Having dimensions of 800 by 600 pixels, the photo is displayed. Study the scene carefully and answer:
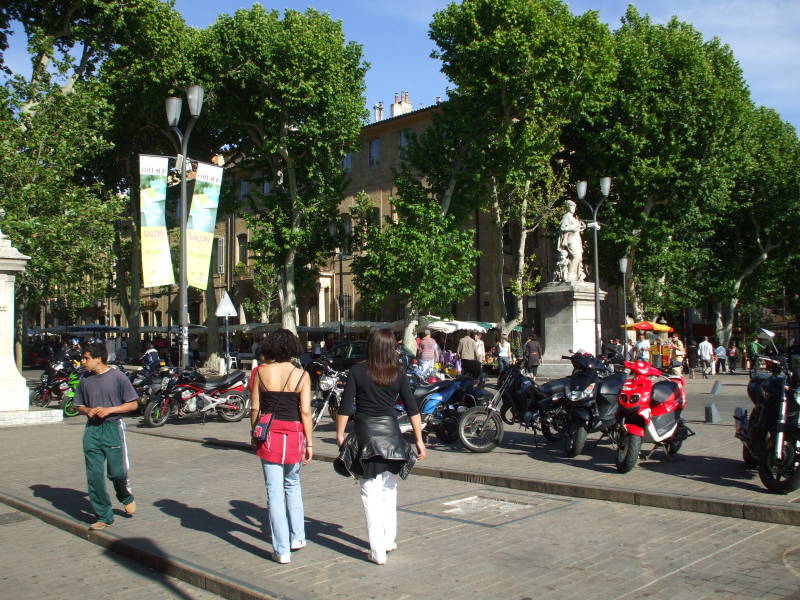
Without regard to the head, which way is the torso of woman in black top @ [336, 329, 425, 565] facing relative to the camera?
away from the camera

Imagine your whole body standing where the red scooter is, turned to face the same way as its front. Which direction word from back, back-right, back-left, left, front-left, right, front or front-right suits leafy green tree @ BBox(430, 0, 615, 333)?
back-right

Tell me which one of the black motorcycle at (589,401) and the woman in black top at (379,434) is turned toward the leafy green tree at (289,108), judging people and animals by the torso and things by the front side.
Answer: the woman in black top

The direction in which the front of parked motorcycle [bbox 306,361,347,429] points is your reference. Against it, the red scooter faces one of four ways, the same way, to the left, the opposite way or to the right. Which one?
the same way

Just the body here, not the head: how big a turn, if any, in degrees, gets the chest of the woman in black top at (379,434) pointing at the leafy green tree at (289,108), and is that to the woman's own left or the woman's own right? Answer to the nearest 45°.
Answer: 0° — they already face it

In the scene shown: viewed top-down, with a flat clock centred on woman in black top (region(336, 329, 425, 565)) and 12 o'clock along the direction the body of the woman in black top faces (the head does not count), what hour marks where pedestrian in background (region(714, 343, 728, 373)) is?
The pedestrian in background is roughly at 1 o'clock from the woman in black top.

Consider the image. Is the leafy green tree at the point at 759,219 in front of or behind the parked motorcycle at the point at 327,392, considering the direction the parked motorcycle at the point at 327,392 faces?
behind

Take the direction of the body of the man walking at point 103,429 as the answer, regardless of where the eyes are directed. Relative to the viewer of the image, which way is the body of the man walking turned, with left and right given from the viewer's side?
facing the viewer and to the left of the viewer

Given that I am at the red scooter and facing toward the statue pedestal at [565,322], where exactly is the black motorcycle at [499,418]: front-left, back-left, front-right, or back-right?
front-left

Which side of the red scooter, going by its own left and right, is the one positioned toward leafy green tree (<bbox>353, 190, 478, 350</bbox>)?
right

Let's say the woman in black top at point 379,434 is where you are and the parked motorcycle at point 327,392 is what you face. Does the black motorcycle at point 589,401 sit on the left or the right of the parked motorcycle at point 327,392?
right

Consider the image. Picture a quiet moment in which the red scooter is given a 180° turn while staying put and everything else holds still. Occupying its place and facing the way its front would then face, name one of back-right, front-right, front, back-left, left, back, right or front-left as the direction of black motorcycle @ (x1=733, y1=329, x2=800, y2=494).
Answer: right

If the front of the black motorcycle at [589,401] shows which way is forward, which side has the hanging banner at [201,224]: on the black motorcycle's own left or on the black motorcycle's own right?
on the black motorcycle's own right

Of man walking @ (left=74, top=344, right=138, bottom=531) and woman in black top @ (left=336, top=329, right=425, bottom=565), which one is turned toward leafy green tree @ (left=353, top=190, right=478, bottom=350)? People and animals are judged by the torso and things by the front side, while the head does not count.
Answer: the woman in black top
